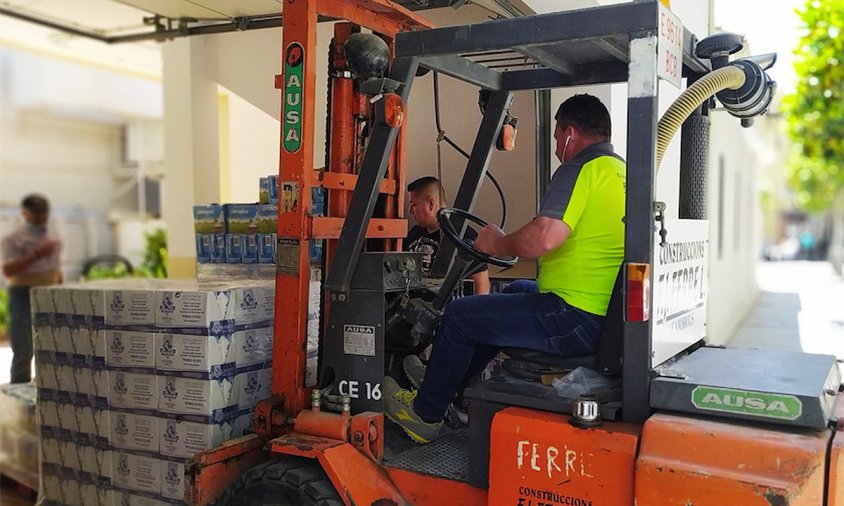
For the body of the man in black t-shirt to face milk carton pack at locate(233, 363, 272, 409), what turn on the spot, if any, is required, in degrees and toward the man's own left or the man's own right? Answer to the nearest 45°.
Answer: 0° — they already face it

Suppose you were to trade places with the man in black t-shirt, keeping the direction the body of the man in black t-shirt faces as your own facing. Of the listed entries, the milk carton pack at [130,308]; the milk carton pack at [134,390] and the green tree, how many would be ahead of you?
2

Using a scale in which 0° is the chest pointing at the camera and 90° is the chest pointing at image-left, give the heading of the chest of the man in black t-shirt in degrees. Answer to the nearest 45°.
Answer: approximately 45°

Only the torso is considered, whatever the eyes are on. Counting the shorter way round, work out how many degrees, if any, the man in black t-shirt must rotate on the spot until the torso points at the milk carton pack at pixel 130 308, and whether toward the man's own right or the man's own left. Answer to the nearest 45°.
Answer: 0° — they already face it

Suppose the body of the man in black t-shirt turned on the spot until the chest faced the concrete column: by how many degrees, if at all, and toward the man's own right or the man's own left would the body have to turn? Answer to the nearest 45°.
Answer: approximately 90° to the man's own right

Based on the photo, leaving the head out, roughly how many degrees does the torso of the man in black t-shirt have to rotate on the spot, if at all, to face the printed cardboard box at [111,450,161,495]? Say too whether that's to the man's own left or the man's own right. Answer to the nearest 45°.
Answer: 0° — they already face it

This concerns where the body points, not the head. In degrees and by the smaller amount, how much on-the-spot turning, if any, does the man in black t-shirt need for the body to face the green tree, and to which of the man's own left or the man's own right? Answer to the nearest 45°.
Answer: approximately 180°

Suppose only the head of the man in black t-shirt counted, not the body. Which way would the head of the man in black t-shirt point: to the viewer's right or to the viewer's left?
to the viewer's left

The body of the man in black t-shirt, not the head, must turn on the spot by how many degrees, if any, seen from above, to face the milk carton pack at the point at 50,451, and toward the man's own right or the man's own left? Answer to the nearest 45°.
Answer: approximately 45° to the man's own right

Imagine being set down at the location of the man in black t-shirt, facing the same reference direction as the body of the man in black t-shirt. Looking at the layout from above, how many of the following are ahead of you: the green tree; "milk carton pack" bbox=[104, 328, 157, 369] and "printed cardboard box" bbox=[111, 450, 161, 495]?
2
